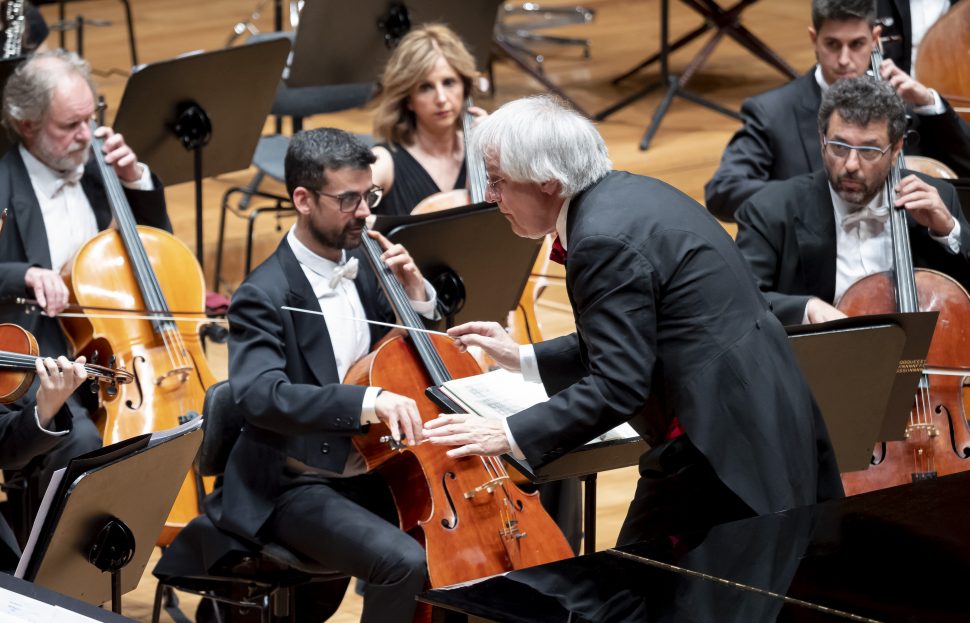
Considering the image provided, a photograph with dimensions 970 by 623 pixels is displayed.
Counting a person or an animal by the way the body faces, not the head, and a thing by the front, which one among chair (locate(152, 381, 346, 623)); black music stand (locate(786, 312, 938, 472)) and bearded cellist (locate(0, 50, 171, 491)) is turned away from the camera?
the black music stand

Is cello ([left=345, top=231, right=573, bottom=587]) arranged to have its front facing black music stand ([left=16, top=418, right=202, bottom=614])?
no

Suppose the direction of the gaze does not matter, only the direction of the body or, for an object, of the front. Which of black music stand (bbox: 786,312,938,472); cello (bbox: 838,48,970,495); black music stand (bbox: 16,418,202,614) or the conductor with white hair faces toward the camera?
the cello

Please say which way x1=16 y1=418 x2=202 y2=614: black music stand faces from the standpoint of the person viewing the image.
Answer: facing away from the viewer and to the left of the viewer

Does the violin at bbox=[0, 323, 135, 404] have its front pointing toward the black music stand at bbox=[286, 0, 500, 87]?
no

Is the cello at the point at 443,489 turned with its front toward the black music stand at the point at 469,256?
no

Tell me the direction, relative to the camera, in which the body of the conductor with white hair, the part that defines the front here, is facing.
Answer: to the viewer's left

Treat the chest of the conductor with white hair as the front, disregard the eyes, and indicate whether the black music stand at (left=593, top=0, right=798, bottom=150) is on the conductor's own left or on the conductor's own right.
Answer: on the conductor's own right

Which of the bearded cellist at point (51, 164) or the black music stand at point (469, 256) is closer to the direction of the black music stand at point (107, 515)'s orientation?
the bearded cellist

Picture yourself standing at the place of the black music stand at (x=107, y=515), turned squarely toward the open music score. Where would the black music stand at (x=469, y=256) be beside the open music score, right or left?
left

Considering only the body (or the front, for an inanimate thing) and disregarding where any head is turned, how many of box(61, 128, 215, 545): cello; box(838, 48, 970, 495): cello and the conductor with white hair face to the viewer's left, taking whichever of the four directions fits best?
1

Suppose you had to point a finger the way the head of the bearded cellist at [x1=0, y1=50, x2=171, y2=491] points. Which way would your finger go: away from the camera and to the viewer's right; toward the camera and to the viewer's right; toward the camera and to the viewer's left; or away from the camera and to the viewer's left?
toward the camera and to the viewer's right

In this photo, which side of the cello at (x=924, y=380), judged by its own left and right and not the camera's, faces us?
front

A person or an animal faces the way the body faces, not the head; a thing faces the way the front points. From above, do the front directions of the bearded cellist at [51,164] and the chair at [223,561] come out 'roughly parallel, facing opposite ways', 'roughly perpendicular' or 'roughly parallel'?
roughly parallel

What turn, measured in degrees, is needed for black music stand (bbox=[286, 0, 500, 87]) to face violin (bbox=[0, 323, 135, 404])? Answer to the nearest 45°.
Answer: approximately 180°

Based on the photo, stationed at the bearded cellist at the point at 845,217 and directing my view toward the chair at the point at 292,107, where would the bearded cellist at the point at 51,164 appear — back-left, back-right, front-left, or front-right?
front-left
